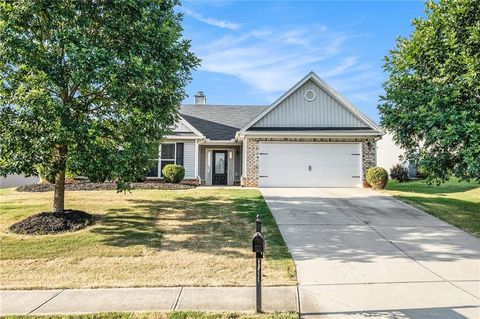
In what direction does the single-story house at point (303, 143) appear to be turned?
toward the camera

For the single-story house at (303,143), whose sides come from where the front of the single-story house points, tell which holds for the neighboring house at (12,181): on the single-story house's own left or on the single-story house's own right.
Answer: on the single-story house's own right

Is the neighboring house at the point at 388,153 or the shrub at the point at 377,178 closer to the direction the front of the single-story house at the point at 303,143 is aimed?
the shrub

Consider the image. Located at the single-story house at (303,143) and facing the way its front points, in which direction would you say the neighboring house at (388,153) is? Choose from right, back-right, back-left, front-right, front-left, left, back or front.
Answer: back-left

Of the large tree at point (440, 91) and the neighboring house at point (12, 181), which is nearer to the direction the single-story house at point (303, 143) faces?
the large tree

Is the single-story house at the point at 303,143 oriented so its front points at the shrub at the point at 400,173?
no

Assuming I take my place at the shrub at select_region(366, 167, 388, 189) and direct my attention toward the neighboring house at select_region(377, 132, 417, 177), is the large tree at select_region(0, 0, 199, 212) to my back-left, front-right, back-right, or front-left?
back-left

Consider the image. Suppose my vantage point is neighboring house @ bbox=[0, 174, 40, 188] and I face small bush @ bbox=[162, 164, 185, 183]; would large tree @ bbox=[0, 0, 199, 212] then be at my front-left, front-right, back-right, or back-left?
front-right
